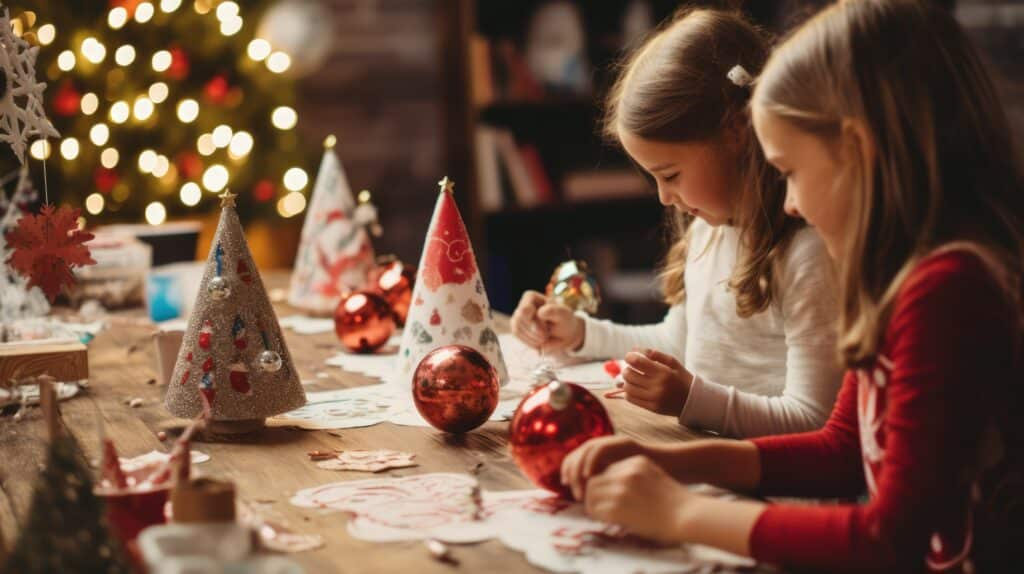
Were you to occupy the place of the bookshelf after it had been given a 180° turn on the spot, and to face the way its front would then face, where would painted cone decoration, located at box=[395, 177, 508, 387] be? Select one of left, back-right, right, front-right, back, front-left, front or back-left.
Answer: back

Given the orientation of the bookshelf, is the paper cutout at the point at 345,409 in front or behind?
in front

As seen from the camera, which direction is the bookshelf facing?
toward the camera

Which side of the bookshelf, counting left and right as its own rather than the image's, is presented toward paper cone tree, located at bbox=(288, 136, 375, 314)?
front

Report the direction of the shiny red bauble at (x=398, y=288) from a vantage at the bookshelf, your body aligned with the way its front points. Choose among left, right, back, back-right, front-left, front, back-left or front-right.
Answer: front

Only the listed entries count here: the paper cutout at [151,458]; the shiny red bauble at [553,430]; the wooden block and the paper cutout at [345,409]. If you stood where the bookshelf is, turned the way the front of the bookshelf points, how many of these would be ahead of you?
4

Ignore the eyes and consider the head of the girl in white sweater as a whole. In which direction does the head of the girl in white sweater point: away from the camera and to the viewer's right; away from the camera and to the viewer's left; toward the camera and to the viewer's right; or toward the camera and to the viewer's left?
toward the camera and to the viewer's left

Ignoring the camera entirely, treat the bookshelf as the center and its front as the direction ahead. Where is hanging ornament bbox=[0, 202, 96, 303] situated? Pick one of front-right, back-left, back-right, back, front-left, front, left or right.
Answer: front

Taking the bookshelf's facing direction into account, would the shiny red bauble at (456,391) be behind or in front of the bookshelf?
in front

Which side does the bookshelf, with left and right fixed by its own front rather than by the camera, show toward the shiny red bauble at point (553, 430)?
front

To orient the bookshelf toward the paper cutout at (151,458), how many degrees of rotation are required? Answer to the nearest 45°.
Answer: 0° — it already faces it

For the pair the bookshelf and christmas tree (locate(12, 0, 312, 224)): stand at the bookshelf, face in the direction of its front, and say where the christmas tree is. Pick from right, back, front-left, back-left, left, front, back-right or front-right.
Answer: front-right

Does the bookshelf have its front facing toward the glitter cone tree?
yes

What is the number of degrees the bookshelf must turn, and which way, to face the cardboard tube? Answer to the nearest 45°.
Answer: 0° — it already faces it

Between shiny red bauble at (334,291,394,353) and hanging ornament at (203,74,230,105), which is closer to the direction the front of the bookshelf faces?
the shiny red bauble

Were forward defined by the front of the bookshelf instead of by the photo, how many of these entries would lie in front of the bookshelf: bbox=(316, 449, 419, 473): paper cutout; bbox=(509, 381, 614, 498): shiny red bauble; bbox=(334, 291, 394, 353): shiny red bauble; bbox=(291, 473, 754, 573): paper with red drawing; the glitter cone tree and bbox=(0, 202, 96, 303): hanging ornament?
6

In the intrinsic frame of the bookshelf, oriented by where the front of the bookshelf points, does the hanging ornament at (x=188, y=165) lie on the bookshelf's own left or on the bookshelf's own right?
on the bookshelf's own right

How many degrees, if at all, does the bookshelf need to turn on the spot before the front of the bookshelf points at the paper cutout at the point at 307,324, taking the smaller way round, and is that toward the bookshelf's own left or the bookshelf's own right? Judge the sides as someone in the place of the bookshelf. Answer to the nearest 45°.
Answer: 0° — it already faces it

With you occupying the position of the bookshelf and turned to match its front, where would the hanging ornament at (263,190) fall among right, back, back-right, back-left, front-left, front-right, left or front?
front-right
